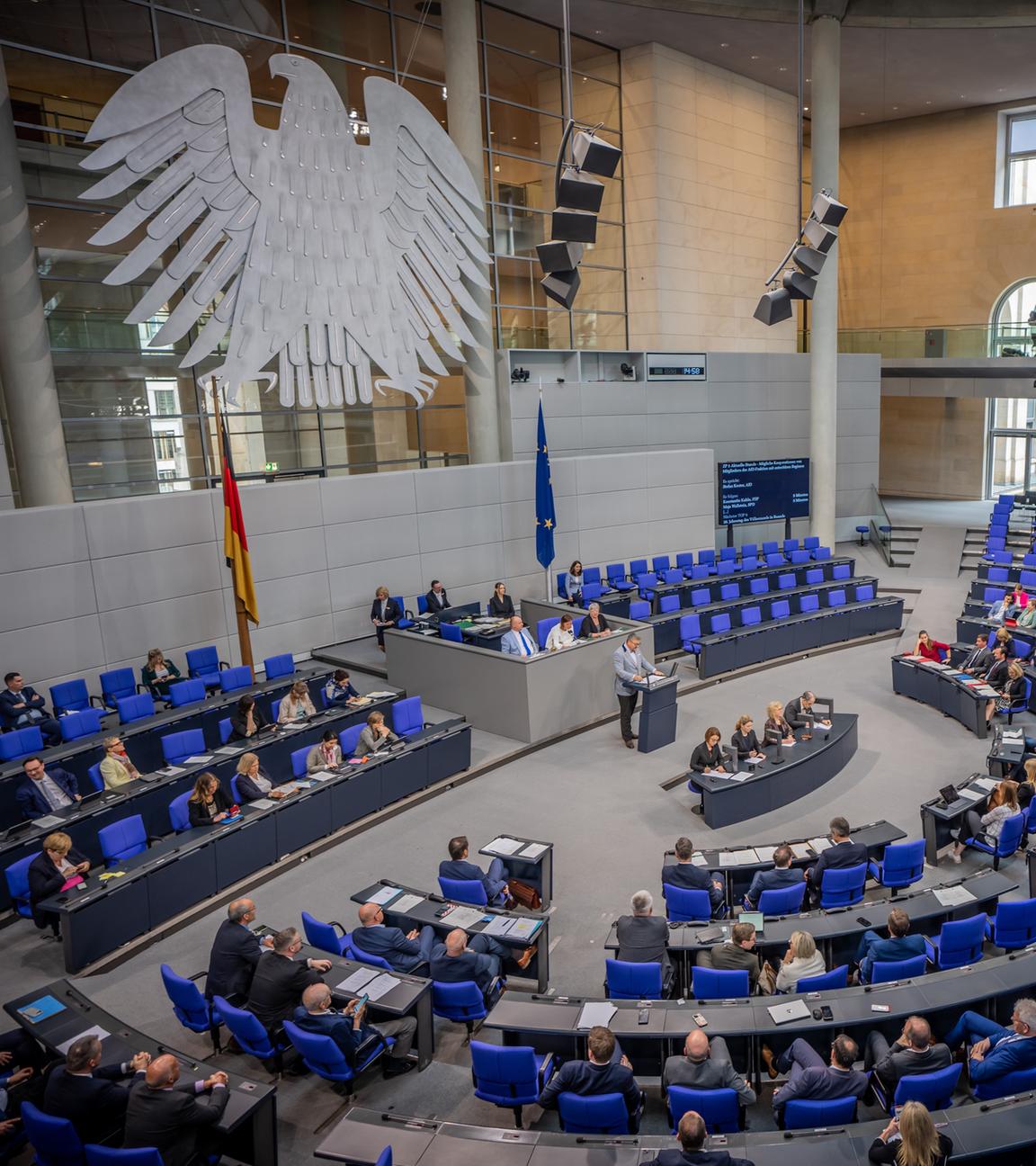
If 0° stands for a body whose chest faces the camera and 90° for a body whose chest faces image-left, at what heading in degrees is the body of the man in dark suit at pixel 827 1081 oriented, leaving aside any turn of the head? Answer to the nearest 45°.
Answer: approximately 135°

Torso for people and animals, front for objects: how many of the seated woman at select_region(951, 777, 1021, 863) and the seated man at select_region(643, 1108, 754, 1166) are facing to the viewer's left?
1

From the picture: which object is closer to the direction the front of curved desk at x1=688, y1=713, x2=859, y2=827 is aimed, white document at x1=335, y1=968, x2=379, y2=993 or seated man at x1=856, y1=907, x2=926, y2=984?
the seated man

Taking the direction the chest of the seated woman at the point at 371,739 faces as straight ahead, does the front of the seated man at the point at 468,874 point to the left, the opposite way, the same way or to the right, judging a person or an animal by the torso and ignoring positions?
to the left

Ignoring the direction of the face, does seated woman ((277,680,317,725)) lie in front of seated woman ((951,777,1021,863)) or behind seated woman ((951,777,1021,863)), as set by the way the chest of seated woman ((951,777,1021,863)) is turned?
in front

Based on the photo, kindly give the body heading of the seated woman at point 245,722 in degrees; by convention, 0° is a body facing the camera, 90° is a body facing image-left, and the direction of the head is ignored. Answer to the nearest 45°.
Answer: approximately 315°

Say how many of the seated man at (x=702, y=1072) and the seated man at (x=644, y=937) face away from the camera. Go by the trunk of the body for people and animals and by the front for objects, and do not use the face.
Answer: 2

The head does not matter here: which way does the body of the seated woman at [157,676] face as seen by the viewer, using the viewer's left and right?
facing the viewer and to the right of the viewer

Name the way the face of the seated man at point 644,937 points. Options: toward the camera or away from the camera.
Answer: away from the camera

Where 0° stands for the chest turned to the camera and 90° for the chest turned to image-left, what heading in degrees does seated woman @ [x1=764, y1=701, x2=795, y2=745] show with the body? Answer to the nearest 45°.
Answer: approximately 315°

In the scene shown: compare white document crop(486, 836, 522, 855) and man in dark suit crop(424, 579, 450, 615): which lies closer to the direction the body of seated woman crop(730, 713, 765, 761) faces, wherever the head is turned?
the white document

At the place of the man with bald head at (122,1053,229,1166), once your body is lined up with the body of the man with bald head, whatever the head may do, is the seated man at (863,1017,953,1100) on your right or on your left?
on your right

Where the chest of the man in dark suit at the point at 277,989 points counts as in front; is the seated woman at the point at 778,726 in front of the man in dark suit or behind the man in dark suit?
in front
